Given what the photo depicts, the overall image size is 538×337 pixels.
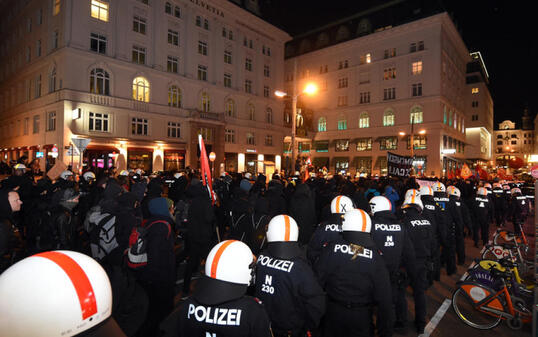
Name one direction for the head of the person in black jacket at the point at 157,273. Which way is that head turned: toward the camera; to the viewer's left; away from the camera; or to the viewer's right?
away from the camera

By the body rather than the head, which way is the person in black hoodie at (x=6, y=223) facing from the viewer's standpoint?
to the viewer's right

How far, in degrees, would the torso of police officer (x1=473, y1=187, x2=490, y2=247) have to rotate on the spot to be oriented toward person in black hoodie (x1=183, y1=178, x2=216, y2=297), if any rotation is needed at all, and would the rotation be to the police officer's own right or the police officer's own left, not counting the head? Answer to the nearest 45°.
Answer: approximately 135° to the police officer's own left

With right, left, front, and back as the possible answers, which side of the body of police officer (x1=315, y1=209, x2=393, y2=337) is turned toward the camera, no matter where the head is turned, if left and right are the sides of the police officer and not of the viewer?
back

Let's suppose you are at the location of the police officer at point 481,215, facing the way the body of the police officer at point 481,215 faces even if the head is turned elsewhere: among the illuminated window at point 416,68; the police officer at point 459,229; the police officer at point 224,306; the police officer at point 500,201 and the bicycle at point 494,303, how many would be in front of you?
2

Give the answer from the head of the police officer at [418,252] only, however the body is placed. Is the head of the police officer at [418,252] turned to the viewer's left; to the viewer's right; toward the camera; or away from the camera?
away from the camera

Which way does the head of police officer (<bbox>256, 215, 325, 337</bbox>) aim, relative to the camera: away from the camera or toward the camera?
away from the camera

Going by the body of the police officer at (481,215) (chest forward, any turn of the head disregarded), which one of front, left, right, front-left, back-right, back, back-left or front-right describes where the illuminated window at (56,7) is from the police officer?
left
